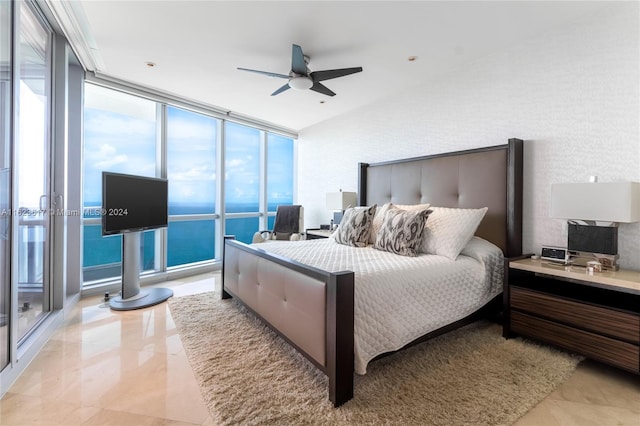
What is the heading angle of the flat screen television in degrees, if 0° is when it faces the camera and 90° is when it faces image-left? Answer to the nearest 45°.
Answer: approximately 315°

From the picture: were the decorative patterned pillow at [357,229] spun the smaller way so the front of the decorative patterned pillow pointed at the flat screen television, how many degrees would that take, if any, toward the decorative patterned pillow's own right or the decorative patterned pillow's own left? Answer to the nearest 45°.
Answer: approximately 45° to the decorative patterned pillow's own right

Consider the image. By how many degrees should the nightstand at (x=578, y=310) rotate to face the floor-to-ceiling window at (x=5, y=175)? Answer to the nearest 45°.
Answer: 0° — it already faces it

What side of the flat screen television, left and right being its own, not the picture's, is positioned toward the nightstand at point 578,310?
front

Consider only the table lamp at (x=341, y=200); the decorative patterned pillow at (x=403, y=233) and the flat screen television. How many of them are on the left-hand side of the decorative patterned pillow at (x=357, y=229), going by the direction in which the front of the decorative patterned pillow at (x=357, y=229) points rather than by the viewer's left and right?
1

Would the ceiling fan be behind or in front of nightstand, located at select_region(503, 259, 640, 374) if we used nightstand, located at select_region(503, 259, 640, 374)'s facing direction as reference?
in front

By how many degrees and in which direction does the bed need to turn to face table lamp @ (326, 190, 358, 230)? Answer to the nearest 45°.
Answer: approximately 135° to its right

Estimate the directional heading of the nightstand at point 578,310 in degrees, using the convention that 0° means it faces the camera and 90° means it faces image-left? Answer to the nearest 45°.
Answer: approximately 45°

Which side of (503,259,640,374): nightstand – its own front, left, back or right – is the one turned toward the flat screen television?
front

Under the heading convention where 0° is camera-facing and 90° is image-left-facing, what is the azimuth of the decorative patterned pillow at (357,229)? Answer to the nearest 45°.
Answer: approximately 45°

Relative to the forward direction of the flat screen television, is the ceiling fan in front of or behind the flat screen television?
in front

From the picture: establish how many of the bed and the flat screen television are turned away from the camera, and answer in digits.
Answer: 0

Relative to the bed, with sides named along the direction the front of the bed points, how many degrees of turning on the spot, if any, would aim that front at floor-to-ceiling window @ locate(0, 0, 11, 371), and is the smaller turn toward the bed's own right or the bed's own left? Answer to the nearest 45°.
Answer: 0° — it already faces it

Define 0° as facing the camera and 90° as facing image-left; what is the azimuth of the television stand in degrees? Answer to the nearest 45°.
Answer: approximately 315°
